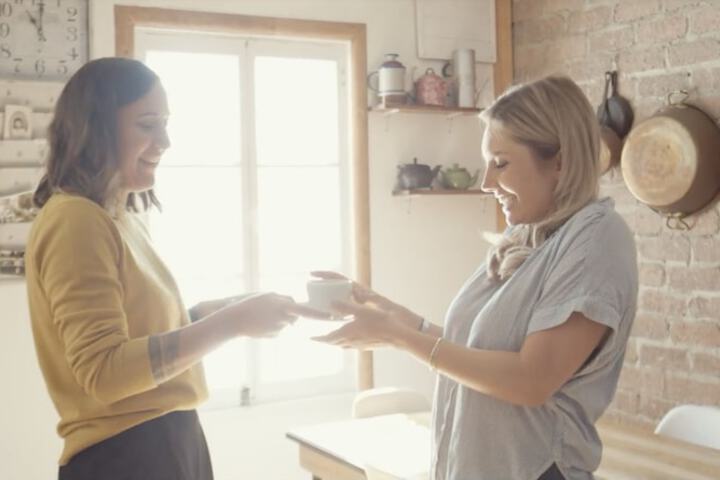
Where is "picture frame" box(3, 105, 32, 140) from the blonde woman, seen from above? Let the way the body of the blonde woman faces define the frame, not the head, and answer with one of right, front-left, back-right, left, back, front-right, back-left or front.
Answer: front-right

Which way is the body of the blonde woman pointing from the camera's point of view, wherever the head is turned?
to the viewer's left

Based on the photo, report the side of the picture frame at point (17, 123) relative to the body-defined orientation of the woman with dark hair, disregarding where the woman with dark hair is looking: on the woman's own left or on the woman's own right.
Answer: on the woman's own left

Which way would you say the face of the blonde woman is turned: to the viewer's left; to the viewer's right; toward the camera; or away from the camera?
to the viewer's left

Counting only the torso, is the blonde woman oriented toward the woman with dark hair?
yes

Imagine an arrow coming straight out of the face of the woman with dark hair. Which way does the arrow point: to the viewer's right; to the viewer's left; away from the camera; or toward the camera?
to the viewer's right

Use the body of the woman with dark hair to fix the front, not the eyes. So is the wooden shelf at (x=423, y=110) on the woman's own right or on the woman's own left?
on the woman's own left

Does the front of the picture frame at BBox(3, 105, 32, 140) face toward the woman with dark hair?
yes

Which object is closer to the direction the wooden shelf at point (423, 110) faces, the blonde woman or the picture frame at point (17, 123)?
the blonde woman

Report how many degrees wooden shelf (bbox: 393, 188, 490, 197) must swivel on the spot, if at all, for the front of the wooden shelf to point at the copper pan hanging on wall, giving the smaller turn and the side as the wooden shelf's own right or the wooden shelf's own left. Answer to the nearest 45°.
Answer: approximately 45° to the wooden shelf's own left

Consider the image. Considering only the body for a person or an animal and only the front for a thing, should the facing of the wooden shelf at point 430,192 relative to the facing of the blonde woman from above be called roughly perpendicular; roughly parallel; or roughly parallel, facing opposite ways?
roughly perpendicular

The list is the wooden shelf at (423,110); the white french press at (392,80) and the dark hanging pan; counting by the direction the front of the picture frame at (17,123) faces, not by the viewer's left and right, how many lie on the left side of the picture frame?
3
